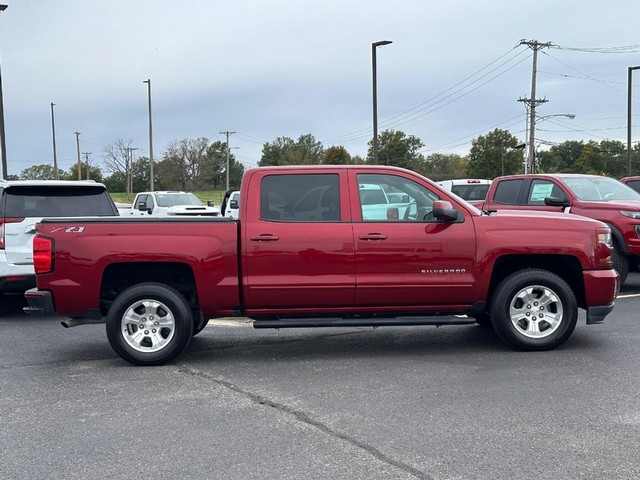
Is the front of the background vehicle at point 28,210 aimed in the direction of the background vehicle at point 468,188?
no

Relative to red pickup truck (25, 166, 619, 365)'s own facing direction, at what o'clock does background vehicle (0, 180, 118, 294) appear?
The background vehicle is roughly at 7 o'clock from the red pickup truck.

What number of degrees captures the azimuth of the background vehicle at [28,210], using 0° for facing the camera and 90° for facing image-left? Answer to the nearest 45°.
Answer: approximately 180°

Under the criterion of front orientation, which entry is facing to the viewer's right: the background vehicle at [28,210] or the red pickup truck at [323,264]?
the red pickup truck

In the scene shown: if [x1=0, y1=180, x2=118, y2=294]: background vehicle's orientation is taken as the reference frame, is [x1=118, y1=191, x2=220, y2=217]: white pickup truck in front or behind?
in front

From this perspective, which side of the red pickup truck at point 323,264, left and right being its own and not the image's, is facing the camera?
right

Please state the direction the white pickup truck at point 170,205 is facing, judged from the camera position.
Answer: facing the viewer and to the right of the viewer

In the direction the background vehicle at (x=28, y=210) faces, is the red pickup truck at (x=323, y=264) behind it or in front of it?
behind

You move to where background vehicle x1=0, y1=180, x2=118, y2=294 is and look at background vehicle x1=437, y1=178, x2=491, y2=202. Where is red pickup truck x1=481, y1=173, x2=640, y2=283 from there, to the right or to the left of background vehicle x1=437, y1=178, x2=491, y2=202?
right

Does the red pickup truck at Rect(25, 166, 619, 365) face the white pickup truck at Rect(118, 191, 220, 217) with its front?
no

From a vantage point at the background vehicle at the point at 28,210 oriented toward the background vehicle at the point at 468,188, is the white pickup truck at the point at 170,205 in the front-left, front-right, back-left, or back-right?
front-left

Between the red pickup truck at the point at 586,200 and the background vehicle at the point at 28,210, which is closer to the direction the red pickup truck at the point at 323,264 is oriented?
the red pickup truck

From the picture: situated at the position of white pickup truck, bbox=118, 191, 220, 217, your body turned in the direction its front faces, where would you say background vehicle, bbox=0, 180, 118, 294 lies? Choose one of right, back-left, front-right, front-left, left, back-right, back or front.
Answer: front-right

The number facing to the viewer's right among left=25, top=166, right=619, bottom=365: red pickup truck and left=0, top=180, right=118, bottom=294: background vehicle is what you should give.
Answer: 1

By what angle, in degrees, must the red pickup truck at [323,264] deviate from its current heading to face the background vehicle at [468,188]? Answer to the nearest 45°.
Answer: approximately 90° to its left

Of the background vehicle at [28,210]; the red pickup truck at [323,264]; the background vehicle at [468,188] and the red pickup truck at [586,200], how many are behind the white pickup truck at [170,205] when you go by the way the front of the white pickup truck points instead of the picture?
0

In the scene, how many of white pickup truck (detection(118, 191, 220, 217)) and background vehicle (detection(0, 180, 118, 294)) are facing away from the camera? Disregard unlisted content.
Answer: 1

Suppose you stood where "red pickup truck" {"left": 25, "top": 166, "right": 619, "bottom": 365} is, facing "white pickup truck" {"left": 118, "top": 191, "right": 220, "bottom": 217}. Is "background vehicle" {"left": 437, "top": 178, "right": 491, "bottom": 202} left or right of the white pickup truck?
right

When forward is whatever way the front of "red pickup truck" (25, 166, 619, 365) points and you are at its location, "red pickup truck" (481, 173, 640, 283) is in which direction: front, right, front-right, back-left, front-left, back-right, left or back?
front-left

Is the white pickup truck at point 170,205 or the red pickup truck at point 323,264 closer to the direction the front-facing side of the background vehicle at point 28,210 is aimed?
the white pickup truck
